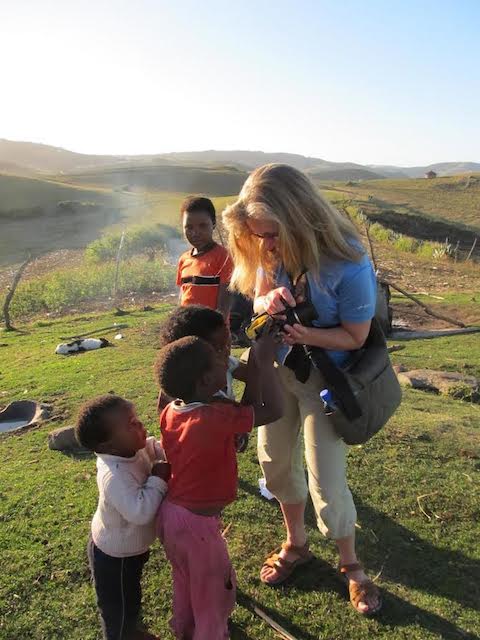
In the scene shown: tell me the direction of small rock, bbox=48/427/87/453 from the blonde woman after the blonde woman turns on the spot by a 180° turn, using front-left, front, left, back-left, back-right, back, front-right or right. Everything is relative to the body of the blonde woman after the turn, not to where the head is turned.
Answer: left

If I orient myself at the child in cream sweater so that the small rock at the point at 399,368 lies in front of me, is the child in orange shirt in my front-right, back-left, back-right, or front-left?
front-left

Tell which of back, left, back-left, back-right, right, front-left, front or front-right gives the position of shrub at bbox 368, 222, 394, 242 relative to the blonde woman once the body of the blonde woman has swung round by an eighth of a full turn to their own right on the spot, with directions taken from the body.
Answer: right

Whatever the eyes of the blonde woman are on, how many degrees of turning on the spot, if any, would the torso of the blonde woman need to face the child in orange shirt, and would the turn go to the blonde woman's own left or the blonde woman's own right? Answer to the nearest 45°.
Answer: approximately 90° to the blonde woman's own right

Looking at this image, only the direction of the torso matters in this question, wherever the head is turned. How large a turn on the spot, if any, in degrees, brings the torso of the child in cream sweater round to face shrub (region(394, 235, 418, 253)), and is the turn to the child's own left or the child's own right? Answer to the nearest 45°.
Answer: approximately 45° to the child's own left

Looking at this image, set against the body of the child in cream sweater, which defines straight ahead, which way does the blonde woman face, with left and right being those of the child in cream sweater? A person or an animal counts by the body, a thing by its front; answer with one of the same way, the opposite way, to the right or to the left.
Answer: the opposite way

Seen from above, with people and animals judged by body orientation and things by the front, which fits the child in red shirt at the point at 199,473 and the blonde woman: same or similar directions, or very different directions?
very different directions

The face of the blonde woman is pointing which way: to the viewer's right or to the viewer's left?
to the viewer's left

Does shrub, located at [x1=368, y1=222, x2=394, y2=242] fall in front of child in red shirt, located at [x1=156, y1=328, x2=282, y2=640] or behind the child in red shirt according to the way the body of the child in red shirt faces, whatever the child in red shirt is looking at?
in front

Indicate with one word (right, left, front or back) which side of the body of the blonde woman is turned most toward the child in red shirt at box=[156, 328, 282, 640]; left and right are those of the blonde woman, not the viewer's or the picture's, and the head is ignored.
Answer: front

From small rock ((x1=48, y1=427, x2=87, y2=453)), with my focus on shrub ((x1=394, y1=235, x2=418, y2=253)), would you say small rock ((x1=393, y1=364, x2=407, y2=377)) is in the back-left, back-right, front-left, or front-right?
front-right

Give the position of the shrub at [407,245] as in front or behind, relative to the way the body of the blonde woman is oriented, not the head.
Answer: behind

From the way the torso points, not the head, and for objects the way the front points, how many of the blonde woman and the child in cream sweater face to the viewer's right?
1

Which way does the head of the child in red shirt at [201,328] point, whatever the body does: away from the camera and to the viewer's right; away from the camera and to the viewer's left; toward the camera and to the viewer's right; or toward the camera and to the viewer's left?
away from the camera and to the viewer's right

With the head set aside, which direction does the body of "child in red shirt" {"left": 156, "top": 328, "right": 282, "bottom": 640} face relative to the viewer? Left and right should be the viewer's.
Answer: facing away from the viewer and to the right of the viewer

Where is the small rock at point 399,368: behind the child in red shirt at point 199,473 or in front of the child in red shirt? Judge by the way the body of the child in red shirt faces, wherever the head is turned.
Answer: in front

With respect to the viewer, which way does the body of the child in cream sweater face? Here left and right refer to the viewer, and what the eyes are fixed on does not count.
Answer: facing to the right of the viewer

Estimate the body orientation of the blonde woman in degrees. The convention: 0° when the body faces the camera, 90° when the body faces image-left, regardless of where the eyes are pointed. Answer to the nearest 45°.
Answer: approximately 45°
